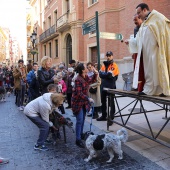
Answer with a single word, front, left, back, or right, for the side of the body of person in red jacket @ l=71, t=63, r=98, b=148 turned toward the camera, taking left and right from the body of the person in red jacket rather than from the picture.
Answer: right

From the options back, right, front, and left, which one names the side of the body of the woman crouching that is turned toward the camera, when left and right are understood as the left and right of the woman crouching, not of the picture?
right

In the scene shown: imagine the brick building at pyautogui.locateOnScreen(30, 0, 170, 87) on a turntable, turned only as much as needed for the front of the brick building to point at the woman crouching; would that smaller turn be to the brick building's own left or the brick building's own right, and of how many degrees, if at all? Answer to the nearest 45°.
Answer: approximately 45° to the brick building's own left
